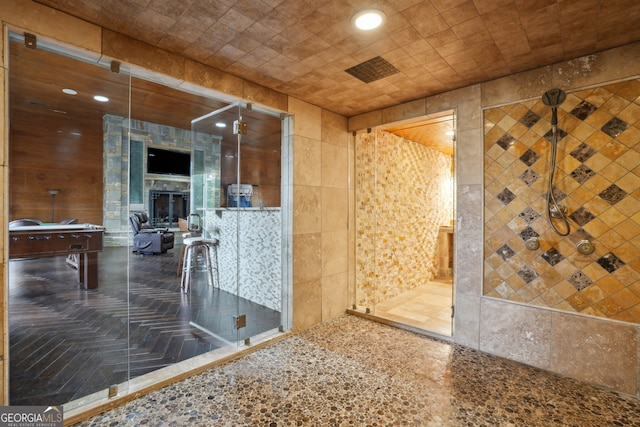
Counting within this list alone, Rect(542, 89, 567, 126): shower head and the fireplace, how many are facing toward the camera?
2

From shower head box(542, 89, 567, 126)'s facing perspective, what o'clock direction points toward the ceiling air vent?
The ceiling air vent is roughly at 2 o'clock from the shower head.

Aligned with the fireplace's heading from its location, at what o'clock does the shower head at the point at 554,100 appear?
The shower head is roughly at 11 o'clock from the fireplace.

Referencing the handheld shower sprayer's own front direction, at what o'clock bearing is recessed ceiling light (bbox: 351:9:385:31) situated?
The recessed ceiling light is roughly at 1 o'clock from the handheld shower sprayer.

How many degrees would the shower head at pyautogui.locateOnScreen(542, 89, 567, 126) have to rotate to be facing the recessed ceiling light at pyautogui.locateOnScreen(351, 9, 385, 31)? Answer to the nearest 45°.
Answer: approximately 45° to its right

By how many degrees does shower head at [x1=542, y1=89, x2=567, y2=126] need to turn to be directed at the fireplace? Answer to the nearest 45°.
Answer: approximately 90° to its right

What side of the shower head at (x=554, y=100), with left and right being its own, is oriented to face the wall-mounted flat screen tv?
right

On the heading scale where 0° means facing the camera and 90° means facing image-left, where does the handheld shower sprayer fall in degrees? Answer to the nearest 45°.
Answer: approximately 0°
